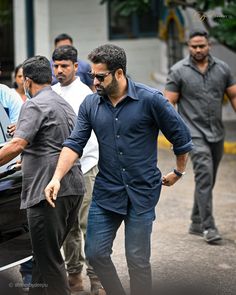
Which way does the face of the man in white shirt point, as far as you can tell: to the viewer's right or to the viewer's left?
to the viewer's left

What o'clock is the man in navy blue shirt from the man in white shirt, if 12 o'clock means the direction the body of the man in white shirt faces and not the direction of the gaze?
The man in navy blue shirt is roughly at 10 o'clock from the man in white shirt.

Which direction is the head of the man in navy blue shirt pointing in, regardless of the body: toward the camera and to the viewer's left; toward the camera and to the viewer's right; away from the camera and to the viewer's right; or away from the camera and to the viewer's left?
toward the camera and to the viewer's left

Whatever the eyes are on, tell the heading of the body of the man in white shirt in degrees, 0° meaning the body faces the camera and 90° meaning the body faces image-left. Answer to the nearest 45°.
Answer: approximately 45°
